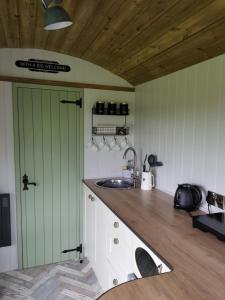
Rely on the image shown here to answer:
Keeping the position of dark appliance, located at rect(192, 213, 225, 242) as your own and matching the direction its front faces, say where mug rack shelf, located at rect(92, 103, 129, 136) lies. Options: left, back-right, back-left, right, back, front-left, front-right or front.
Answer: right

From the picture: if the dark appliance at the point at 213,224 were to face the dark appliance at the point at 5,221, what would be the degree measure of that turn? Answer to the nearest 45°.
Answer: approximately 45° to its right

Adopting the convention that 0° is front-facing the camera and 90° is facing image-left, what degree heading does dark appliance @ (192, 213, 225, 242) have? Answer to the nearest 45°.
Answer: approximately 45°

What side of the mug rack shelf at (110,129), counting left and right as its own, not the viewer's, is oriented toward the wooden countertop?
front

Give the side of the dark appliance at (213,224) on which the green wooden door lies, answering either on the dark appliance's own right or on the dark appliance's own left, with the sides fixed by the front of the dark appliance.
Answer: on the dark appliance's own right

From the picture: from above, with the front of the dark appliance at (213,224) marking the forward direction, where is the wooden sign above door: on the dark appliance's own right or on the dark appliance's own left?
on the dark appliance's own right

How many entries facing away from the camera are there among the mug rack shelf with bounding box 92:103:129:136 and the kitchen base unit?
0

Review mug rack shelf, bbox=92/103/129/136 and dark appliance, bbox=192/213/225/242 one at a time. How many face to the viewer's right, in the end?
0

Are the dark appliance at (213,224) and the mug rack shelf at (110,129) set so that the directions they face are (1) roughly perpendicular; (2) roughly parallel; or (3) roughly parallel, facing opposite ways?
roughly perpendicular

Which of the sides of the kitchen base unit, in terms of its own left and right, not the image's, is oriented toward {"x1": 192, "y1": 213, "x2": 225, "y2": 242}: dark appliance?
left
